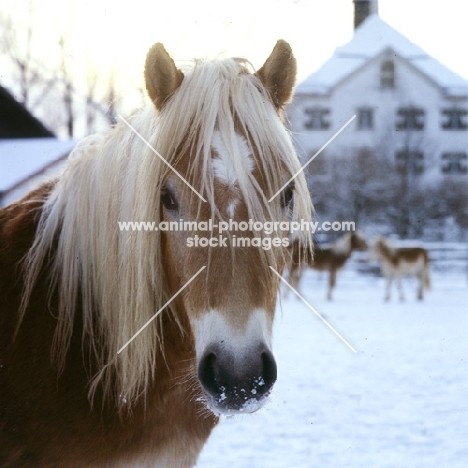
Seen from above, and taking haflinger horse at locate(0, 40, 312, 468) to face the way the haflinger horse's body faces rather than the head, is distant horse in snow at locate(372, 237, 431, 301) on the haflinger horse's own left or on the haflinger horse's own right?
on the haflinger horse's own left

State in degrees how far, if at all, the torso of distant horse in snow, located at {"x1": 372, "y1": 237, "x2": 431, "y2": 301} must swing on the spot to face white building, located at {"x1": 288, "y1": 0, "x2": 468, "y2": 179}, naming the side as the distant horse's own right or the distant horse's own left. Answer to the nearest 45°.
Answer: approximately 90° to the distant horse's own right

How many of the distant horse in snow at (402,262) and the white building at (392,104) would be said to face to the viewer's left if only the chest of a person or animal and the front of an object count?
1

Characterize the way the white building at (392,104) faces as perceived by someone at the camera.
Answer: facing the viewer

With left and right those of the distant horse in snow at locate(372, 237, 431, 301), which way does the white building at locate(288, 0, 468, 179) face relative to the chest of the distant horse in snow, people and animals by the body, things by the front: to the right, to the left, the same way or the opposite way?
to the left

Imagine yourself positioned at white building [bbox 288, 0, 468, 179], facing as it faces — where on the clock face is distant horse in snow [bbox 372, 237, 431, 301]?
The distant horse in snow is roughly at 12 o'clock from the white building.

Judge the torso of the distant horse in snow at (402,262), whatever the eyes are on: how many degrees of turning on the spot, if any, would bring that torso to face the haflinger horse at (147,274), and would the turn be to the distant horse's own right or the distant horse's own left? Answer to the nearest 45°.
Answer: approximately 90° to the distant horse's own left

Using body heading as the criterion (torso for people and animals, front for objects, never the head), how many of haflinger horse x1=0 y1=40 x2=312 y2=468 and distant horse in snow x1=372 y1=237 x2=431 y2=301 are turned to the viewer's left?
1

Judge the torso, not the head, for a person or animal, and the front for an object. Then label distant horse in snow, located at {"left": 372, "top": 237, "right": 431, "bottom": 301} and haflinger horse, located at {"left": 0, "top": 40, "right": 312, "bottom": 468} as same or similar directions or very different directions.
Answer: very different directions

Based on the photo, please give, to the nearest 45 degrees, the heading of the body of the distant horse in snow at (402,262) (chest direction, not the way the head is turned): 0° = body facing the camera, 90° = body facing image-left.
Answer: approximately 90°
